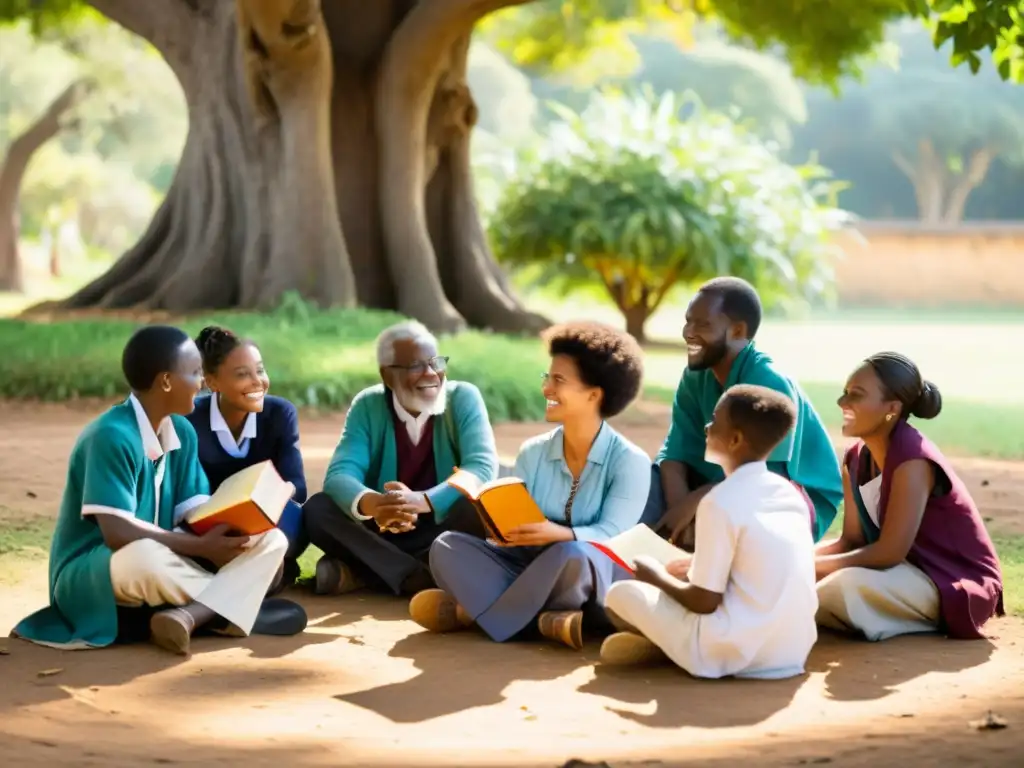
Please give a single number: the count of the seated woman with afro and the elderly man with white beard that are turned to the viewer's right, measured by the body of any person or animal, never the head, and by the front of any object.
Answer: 0

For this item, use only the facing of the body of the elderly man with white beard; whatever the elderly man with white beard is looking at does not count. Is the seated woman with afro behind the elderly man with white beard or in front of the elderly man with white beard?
in front

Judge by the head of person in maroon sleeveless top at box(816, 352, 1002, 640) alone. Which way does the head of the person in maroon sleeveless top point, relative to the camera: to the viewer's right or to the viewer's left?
to the viewer's left

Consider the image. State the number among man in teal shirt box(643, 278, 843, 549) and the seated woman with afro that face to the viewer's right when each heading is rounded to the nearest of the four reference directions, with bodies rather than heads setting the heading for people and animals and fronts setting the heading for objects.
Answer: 0

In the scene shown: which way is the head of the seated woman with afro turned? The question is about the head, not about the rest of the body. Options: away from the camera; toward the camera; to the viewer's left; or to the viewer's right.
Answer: to the viewer's left

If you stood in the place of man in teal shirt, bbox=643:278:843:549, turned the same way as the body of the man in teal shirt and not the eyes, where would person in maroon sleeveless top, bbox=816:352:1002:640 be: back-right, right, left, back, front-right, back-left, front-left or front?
left

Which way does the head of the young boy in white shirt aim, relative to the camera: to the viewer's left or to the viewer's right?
to the viewer's left

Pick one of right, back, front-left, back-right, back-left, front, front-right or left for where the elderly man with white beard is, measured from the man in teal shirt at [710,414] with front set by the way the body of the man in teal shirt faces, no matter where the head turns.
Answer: front-right

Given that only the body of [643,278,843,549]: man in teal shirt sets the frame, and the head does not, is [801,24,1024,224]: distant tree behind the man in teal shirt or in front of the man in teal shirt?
behind

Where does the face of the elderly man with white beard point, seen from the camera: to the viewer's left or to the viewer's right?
to the viewer's right

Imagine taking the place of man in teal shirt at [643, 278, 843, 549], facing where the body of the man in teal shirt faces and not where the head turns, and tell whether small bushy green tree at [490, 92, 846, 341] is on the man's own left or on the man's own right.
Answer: on the man's own right

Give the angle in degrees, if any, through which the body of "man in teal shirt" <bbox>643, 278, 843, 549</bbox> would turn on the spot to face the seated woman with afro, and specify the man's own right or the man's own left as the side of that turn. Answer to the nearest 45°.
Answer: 0° — they already face them

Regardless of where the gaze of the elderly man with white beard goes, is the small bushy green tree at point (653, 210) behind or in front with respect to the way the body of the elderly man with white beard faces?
behind

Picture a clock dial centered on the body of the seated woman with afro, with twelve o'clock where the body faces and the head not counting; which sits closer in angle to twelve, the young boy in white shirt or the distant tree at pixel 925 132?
the young boy in white shirt

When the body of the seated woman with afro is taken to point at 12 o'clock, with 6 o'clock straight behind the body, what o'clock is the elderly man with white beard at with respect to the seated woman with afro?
The elderly man with white beard is roughly at 3 o'clock from the seated woman with afro.

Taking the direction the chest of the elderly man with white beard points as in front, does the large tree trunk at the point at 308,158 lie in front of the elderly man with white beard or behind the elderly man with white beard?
behind

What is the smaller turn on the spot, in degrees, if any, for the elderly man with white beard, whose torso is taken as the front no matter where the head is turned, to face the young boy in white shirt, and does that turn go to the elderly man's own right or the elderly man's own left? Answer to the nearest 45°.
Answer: approximately 45° to the elderly man's own left

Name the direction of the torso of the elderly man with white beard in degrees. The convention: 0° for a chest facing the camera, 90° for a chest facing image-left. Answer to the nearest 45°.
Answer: approximately 0°
